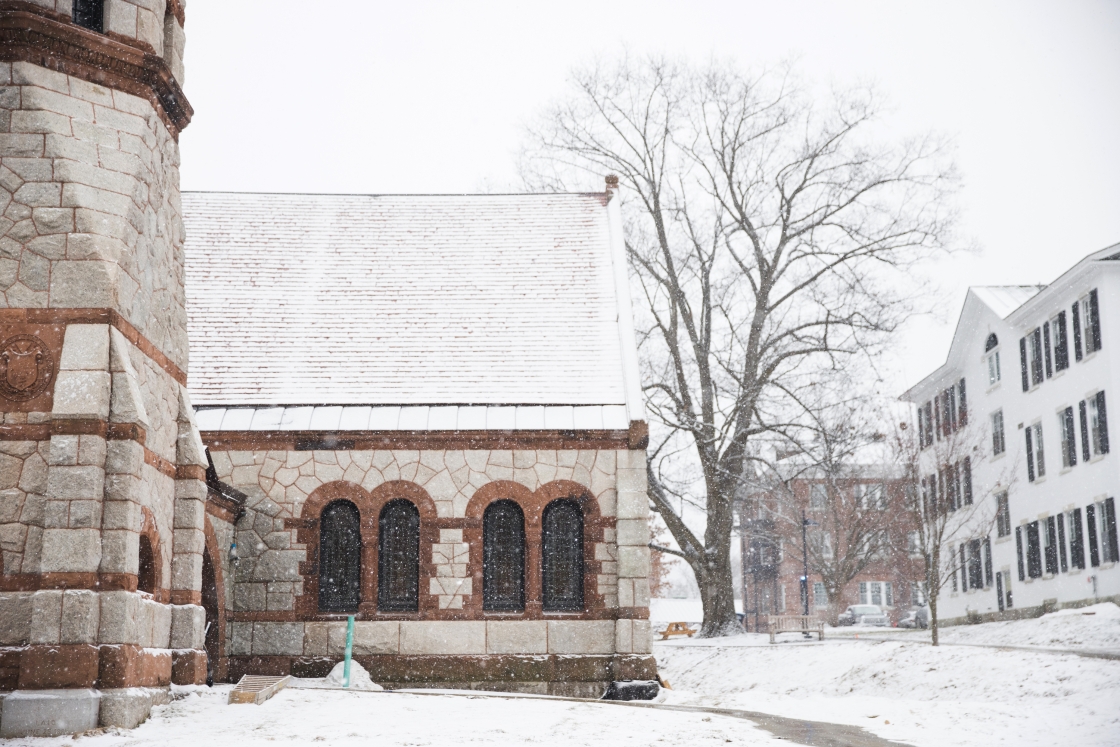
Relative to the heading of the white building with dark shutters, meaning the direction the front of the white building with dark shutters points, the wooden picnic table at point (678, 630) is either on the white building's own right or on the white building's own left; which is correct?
on the white building's own right

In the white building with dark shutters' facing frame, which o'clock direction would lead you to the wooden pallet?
The wooden pallet is roughly at 11 o'clock from the white building with dark shutters.

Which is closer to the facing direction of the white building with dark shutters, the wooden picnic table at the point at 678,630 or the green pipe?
the green pipe

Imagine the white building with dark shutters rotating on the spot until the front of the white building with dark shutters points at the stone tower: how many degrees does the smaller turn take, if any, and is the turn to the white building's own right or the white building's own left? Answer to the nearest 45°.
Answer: approximately 45° to the white building's own left

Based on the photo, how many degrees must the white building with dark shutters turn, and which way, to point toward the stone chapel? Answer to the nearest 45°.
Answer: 0° — it already faces it

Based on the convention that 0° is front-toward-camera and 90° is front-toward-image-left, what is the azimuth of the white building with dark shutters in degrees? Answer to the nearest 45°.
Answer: approximately 45°
